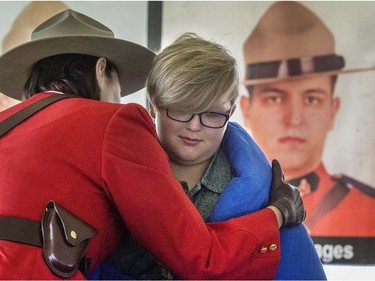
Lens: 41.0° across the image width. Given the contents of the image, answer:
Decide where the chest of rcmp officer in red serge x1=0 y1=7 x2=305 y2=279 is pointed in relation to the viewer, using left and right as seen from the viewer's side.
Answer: facing away from the viewer and to the right of the viewer

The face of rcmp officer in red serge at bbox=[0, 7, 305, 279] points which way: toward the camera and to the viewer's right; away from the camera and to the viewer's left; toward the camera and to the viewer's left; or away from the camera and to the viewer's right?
away from the camera and to the viewer's right
